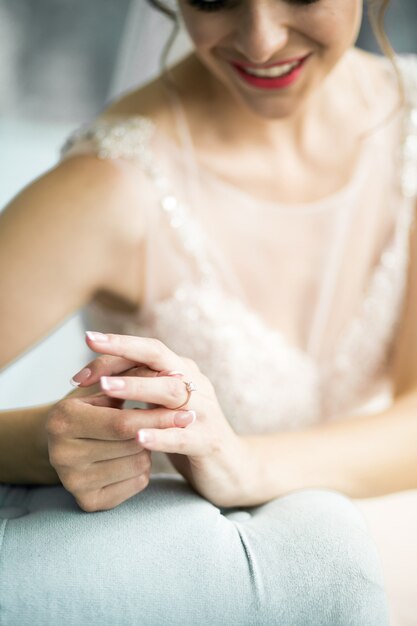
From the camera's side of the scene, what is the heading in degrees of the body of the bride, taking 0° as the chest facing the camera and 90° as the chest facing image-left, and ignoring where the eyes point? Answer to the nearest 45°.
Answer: approximately 0°
